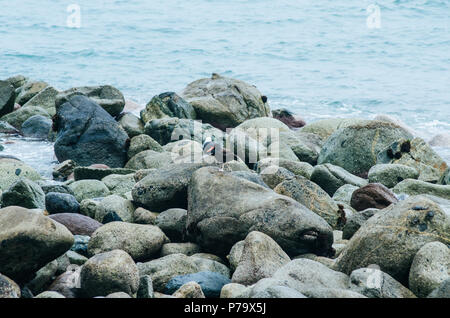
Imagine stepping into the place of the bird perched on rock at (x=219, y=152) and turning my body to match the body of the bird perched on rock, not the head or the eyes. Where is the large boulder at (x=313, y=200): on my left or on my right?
on my left

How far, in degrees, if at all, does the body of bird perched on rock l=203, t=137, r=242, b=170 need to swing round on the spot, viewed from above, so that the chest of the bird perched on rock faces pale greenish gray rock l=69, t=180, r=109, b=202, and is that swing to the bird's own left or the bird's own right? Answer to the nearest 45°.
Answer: approximately 45° to the bird's own left

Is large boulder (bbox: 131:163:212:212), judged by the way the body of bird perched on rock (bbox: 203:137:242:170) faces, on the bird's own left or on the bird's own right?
on the bird's own left

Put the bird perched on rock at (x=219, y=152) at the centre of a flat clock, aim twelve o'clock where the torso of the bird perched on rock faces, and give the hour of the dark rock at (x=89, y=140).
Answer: The dark rock is roughly at 1 o'clock from the bird perched on rock.

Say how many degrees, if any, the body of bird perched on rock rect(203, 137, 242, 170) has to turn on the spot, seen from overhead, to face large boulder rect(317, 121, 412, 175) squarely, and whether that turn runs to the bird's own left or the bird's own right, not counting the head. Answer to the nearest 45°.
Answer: approximately 135° to the bird's own right

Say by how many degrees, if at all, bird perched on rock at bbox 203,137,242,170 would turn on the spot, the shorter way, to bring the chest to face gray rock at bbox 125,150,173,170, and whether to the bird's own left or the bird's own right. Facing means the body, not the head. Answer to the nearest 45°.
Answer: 0° — it already faces it

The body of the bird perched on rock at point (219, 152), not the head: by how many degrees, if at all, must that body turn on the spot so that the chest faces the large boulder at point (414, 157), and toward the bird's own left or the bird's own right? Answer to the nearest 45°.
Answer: approximately 180°

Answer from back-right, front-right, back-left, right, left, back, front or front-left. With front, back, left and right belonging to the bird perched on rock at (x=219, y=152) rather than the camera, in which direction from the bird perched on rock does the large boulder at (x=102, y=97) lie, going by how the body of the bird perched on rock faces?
front-right

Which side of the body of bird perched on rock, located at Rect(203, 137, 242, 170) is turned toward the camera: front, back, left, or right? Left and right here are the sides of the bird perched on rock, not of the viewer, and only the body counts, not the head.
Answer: left

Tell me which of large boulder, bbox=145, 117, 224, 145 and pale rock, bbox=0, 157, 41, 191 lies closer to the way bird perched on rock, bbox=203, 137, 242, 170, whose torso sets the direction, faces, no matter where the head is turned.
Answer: the pale rock
